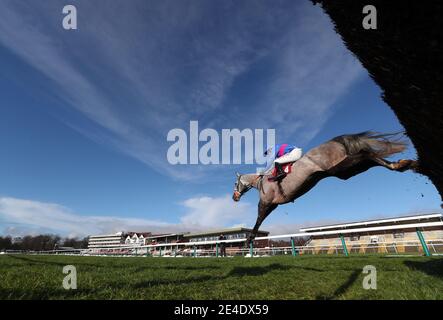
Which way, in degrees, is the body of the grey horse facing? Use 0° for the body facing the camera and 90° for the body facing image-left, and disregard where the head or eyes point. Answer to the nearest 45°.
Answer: approximately 90°

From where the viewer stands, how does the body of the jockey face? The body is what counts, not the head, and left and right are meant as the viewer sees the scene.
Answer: facing to the left of the viewer
